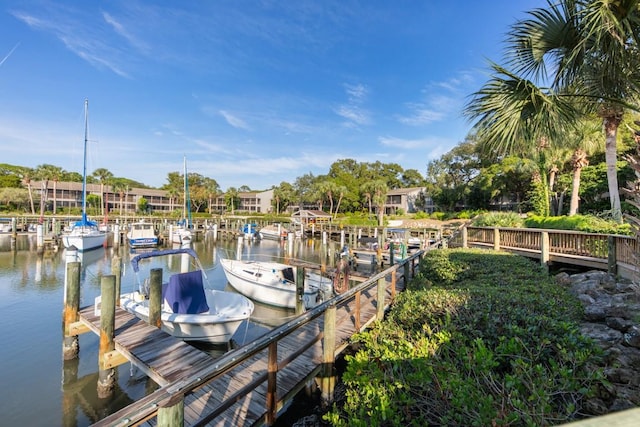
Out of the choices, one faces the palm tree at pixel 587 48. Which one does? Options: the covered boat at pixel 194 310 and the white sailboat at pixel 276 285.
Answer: the covered boat

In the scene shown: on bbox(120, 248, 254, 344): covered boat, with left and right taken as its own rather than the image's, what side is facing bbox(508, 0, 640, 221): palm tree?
front

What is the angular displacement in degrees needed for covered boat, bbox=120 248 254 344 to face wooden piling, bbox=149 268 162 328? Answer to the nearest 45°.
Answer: approximately 90° to its right

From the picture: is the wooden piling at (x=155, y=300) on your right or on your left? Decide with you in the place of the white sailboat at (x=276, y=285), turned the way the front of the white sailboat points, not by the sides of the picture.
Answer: on your left

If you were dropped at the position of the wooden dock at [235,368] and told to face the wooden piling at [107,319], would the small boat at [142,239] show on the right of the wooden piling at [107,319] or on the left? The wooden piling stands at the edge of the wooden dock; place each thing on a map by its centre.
right

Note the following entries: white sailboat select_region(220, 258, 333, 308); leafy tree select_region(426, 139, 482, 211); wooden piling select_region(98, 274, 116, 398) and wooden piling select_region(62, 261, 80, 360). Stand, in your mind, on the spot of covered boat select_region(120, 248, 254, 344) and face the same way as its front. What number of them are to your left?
2

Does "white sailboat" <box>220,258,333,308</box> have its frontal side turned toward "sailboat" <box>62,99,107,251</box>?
yes

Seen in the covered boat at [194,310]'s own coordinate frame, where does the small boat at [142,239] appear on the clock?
The small boat is roughly at 7 o'clock from the covered boat.

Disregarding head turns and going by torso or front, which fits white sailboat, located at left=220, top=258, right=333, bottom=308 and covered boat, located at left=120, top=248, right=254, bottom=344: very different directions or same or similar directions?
very different directions

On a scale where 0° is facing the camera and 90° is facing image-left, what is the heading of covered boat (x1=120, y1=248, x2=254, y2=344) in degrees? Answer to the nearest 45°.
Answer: approximately 315°

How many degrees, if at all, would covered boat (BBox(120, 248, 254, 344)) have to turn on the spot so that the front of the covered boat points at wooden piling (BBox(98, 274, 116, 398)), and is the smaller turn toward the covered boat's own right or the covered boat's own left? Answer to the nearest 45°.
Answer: approximately 90° to the covered boat's own right

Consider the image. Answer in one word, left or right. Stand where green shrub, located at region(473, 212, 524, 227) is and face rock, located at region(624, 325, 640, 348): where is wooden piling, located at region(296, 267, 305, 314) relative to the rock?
right

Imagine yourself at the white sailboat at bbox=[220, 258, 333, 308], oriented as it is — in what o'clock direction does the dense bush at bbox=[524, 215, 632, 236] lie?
The dense bush is roughly at 5 o'clock from the white sailboat.

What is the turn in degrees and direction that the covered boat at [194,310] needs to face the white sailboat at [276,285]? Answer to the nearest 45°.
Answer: approximately 90° to its left

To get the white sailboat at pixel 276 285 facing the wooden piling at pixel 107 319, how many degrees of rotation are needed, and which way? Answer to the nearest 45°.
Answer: approximately 90° to its left

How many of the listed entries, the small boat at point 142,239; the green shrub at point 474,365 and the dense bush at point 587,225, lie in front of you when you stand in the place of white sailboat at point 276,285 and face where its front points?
1

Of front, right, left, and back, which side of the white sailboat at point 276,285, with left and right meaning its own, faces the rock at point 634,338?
back

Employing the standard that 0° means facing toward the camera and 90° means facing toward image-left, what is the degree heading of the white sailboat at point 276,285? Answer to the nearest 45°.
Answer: approximately 135°

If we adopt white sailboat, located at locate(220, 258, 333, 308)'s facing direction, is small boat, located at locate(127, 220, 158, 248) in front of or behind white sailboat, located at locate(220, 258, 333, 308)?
in front
